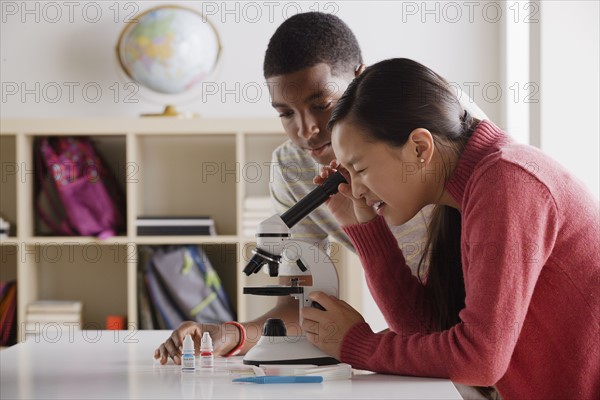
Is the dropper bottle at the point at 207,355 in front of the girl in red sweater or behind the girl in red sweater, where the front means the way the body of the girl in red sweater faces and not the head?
in front

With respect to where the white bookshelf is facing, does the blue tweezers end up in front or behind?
in front

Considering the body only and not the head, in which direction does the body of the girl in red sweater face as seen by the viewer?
to the viewer's left

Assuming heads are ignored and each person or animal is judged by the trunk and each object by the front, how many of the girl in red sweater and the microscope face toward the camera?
0

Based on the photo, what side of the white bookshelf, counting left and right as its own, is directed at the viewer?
front

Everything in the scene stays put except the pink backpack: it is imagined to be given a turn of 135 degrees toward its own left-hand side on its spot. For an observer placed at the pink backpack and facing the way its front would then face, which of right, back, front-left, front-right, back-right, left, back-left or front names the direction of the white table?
back

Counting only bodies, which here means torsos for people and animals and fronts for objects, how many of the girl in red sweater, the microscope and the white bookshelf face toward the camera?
1

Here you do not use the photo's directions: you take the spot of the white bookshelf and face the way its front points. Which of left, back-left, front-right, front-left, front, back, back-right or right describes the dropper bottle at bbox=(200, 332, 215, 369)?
front
